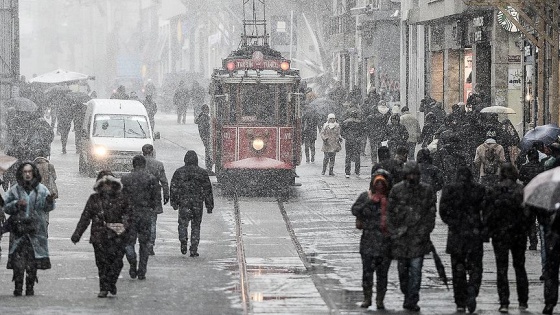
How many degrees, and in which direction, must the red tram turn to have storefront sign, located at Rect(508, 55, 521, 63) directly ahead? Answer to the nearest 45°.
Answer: approximately 135° to its left

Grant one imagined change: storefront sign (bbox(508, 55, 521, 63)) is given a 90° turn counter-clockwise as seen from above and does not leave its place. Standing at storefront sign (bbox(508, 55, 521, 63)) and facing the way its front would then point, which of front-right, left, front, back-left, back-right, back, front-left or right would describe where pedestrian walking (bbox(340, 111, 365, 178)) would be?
back-right

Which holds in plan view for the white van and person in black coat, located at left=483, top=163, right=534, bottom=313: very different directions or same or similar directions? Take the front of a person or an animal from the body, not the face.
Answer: very different directions

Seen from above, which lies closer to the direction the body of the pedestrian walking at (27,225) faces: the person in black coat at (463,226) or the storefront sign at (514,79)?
the person in black coat

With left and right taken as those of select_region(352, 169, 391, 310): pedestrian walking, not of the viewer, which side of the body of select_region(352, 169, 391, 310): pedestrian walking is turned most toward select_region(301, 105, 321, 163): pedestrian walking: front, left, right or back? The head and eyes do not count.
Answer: back

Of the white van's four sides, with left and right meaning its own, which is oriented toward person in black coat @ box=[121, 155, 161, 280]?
front
